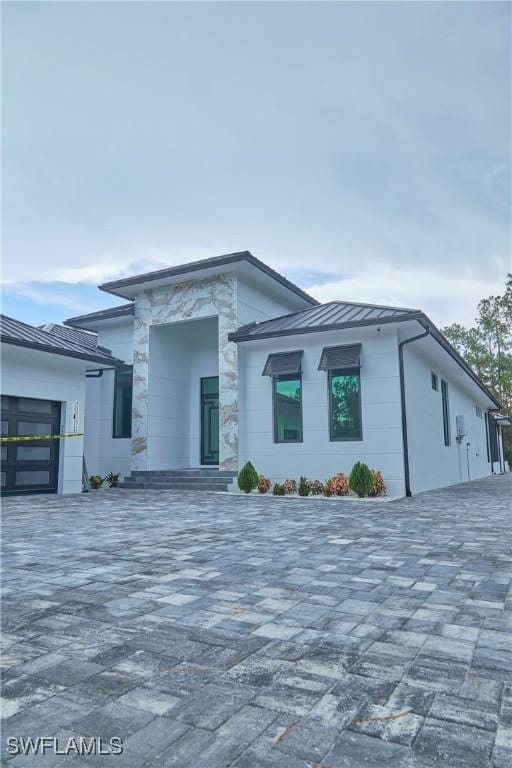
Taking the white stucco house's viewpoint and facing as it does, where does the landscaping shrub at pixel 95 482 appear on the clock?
The landscaping shrub is roughly at 2 o'clock from the white stucco house.

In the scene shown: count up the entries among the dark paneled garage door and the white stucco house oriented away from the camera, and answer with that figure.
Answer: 0

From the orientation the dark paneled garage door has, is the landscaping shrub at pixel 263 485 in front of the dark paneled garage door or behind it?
in front

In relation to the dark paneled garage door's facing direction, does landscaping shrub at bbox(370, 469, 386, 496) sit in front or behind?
in front

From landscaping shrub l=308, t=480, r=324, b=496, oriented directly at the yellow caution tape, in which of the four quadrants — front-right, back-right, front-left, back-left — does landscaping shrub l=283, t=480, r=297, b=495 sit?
front-right

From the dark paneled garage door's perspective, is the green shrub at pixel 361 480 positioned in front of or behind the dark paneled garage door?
in front

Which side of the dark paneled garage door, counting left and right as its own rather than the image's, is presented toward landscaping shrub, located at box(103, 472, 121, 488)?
left

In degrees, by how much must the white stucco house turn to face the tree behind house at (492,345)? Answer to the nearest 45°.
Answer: approximately 180°

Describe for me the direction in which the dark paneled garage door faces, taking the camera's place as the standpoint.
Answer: facing the viewer and to the right of the viewer

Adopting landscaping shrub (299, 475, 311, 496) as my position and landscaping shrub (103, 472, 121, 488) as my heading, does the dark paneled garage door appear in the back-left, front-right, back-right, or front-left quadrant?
front-left
